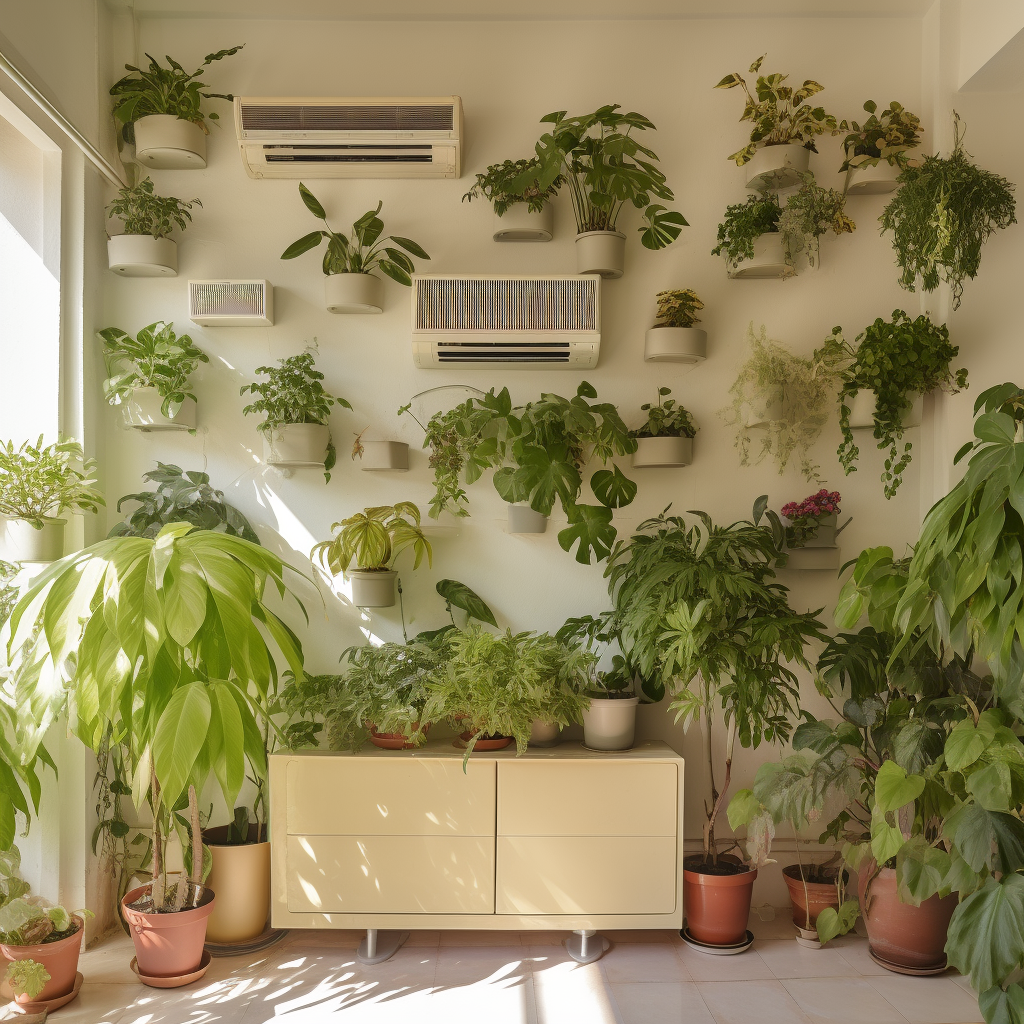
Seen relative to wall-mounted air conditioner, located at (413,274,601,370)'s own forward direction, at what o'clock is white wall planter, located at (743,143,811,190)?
The white wall planter is roughly at 9 o'clock from the wall-mounted air conditioner.

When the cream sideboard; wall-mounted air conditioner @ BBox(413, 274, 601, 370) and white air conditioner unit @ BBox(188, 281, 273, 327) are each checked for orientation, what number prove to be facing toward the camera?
3

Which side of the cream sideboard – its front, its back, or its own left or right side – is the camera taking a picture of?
front

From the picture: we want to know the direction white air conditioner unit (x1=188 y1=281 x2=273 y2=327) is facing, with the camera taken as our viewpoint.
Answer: facing the viewer

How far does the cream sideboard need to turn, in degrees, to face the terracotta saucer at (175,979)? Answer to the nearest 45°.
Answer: approximately 90° to its right

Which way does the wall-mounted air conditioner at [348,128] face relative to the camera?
toward the camera

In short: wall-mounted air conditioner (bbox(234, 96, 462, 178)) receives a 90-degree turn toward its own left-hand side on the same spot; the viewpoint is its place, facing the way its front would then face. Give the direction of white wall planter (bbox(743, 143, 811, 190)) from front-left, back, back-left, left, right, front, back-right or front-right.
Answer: front

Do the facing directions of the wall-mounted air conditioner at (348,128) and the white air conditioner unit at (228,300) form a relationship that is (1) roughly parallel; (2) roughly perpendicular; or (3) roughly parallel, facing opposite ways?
roughly parallel

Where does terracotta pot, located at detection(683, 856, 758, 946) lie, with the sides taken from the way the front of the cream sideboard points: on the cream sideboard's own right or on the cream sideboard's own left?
on the cream sideboard's own left

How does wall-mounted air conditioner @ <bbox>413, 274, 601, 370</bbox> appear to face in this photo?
toward the camera
